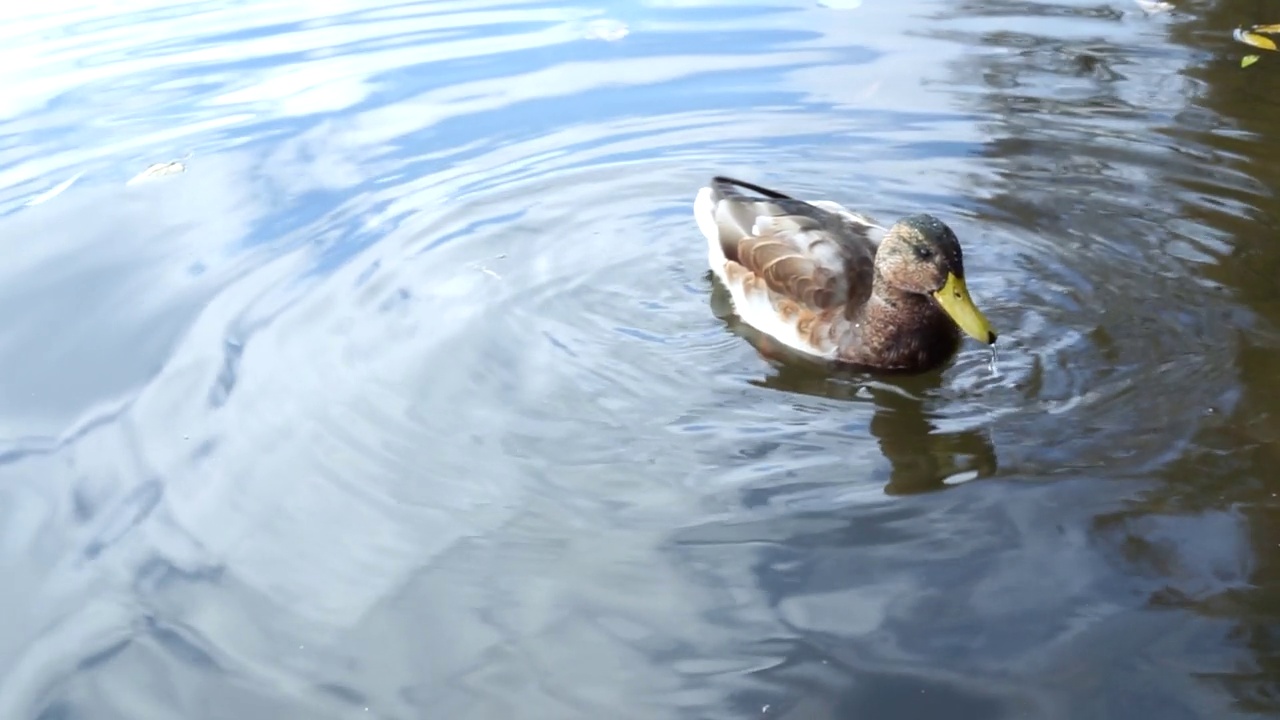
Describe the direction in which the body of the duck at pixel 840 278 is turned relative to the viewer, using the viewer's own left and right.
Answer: facing the viewer and to the right of the viewer

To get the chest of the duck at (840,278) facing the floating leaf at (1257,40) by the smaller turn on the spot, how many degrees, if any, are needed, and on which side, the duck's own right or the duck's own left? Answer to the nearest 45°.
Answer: approximately 90° to the duck's own left

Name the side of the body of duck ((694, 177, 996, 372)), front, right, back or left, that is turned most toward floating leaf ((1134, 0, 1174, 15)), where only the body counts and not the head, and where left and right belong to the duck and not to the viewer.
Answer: left
